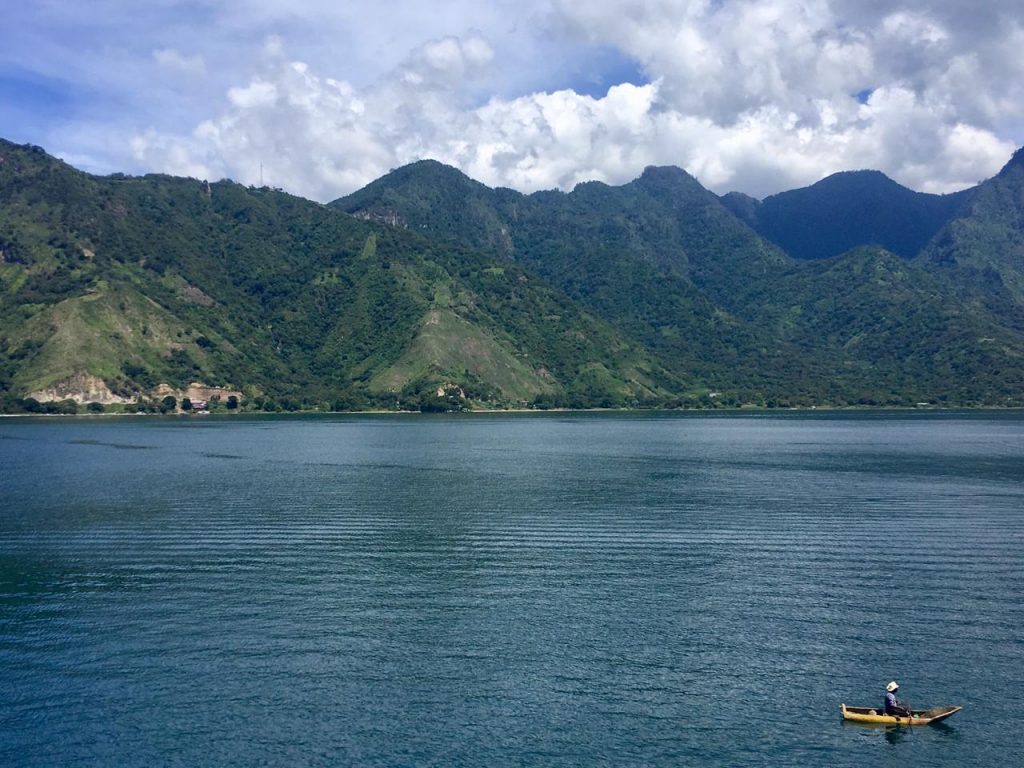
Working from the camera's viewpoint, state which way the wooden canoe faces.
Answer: facing to the right of the viewer
